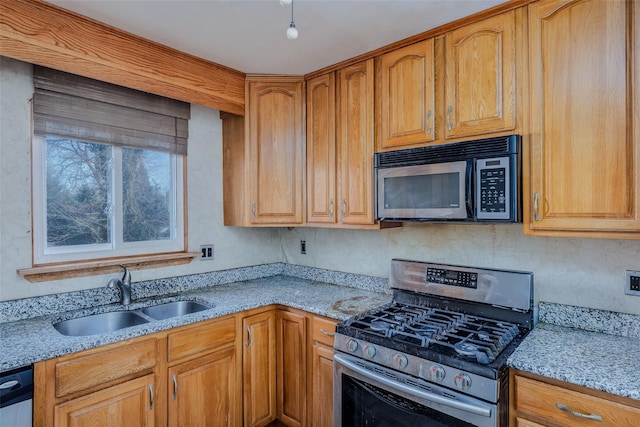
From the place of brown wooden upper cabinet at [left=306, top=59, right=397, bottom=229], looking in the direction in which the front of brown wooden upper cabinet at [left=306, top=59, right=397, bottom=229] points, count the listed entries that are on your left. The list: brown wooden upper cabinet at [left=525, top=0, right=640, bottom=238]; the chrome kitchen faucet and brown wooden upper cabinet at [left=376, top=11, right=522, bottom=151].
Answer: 2

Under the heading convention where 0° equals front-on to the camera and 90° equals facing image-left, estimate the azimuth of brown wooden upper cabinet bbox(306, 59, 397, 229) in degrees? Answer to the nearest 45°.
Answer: approximately 45°

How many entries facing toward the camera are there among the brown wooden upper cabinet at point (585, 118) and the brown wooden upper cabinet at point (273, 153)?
2

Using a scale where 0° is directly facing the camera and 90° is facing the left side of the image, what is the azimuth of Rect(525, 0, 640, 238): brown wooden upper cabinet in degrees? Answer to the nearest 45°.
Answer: approximately 0°

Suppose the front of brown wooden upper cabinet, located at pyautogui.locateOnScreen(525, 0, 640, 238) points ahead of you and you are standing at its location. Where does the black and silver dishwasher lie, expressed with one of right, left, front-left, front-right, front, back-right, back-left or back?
front-right

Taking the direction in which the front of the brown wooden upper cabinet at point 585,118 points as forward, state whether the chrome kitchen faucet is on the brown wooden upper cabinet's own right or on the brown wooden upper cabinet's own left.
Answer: on the brown wooden upper cabinet's own right

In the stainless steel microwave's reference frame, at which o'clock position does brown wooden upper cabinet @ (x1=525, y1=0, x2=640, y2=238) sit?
The brown wooden upper cabinet is roughly at 8 o'clock from the stainless steel microwave.

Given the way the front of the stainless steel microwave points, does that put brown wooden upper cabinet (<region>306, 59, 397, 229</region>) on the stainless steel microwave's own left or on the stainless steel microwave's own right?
on the stainless steel microwave's own right
